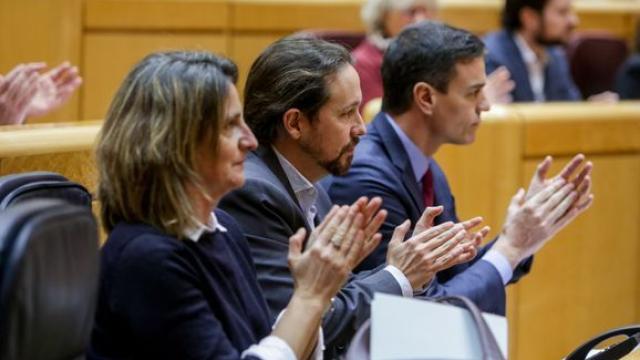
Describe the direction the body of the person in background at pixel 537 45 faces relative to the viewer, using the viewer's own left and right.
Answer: facing the viewer and to the right of the viewer

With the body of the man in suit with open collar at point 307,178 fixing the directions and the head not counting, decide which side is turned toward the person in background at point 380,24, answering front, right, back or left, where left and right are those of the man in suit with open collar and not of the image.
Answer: left

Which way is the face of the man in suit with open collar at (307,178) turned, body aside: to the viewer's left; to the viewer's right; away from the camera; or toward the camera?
to the viewer's right

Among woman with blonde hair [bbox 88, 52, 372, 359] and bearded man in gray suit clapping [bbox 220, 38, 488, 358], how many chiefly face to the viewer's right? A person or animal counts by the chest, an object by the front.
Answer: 2

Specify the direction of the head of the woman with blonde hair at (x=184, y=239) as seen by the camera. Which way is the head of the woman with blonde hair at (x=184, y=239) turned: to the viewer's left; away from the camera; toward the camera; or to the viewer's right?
to the viewer's right

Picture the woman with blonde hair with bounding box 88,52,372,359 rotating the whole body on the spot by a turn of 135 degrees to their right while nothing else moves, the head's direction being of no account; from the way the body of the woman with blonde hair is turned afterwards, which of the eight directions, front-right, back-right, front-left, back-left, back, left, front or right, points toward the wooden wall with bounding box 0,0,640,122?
back-right

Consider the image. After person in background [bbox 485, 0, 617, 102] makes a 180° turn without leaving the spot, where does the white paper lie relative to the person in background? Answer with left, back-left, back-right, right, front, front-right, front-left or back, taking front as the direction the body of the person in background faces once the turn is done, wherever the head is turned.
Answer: back-left

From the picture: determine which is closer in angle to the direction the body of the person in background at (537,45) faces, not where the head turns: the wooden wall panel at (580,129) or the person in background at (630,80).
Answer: the wooden wall panel

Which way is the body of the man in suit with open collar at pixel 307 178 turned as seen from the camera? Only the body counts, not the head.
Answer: to the viewer's right

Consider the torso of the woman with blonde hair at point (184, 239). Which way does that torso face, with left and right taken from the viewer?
facing to the right of the viewer
